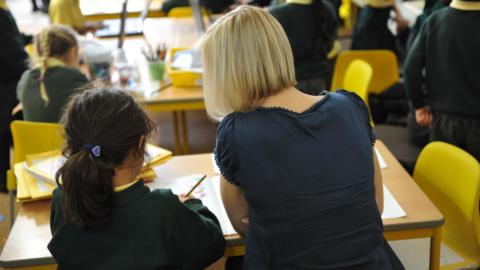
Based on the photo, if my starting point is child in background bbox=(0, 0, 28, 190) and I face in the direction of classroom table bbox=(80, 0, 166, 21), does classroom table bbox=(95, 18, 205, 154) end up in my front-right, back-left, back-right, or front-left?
front-right

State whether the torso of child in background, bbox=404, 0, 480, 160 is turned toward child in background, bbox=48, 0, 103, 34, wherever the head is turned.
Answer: no

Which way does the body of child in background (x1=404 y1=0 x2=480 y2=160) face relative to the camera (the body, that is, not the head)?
away from the camera

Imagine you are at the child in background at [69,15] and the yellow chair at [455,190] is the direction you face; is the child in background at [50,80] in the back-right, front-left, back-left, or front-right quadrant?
front-right

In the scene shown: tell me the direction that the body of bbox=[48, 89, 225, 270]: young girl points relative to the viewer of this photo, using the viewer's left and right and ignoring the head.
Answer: facing away from the viewer and to the right of the viewer

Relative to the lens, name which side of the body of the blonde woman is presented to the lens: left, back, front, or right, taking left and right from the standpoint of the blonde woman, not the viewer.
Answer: back

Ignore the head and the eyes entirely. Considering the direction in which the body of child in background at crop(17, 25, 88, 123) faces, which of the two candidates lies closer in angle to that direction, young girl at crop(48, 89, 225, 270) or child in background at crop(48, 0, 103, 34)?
the child in background

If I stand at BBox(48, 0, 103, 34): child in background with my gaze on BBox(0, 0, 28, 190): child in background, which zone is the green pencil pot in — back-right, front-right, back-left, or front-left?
front-left

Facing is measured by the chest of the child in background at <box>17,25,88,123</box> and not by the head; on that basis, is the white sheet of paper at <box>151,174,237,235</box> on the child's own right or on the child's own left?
on the child's own right

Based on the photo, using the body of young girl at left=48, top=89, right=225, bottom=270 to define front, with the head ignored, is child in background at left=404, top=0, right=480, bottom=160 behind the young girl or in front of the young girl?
in front

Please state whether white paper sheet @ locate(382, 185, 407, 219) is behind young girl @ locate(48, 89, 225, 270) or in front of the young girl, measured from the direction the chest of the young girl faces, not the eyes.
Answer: in front

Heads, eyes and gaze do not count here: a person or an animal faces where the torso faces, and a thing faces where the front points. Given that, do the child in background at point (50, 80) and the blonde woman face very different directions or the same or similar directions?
same or similar directions
